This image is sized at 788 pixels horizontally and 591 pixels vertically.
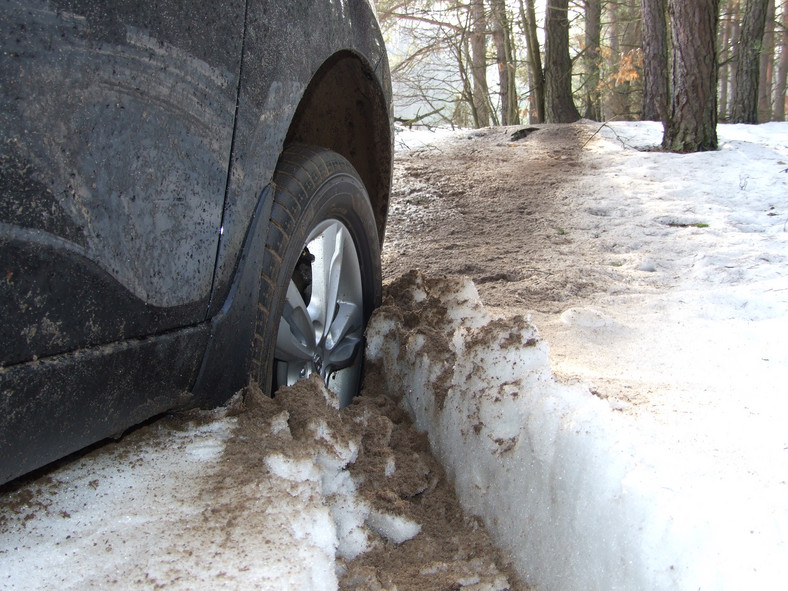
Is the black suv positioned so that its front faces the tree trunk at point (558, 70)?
yes

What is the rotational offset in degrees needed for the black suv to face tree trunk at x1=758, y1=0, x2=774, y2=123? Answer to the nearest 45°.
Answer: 0° — it already faces it

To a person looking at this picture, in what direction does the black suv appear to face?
facing away from the viewer and to the right of the viewer
